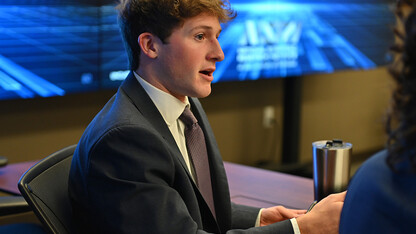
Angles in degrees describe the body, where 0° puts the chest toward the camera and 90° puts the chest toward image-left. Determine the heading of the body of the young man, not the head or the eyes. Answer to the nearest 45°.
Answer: approximately 315°

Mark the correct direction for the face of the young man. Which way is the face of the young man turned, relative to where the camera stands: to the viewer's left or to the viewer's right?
to the viewer's right

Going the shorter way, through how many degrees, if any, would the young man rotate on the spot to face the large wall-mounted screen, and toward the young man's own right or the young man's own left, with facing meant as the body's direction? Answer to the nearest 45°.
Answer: approximately 135° to the young man's own left
